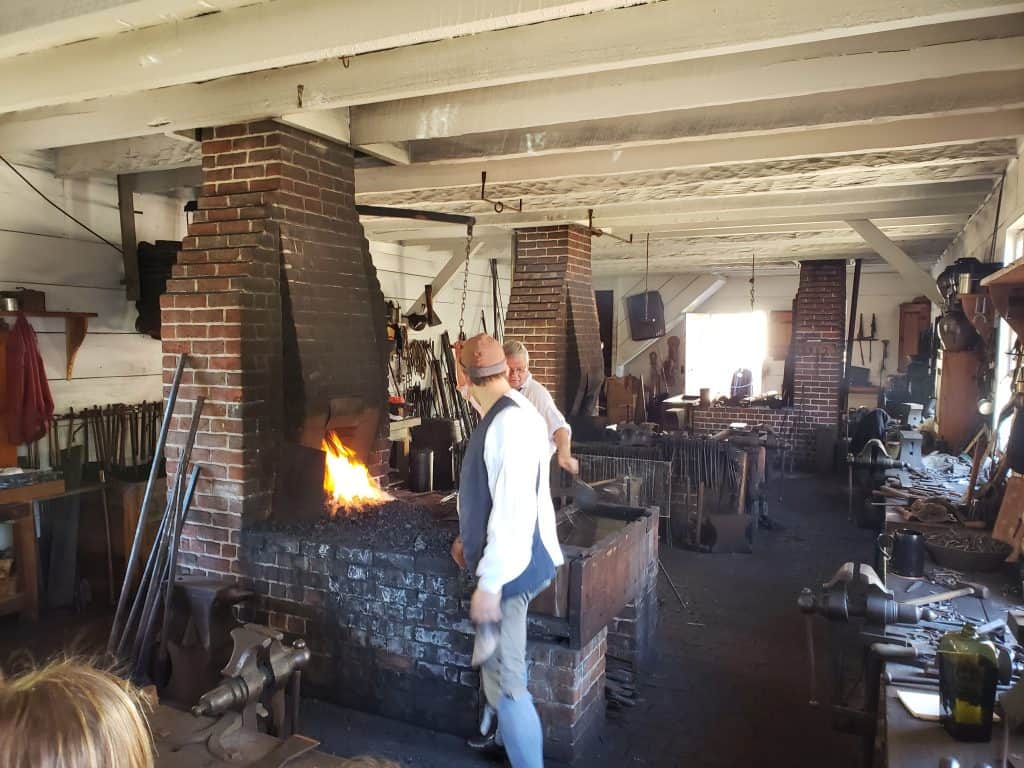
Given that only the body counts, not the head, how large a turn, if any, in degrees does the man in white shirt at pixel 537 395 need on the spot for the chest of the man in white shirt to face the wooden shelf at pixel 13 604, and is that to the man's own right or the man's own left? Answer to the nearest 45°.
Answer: approximately 90° to the man's own right

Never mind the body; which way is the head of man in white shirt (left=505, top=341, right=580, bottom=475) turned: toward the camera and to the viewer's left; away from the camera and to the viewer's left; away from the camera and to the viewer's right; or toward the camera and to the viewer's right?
toward the camera and to the viewer's left

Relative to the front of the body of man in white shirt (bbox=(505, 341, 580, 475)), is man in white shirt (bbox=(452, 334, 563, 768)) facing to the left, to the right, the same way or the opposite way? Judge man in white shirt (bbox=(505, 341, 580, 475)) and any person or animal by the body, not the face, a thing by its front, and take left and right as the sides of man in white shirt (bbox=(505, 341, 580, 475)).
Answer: to the right

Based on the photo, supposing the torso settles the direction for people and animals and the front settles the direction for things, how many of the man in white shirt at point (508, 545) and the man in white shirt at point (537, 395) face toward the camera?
1

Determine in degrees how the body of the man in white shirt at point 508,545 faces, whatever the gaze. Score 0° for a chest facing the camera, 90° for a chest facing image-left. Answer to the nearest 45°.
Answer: approximately 90°

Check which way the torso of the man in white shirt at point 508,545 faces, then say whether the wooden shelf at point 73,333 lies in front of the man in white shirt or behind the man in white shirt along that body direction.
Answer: in front
